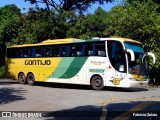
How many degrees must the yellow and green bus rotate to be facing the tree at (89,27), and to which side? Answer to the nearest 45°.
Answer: approximately 135° to its left

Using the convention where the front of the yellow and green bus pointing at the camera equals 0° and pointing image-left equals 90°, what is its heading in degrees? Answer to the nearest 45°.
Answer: approximately 315°
